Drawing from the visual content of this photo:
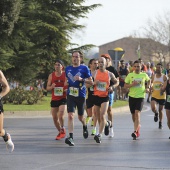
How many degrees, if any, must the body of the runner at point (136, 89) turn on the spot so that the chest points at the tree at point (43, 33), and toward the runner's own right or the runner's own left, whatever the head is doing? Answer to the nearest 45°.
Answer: approximately 180°

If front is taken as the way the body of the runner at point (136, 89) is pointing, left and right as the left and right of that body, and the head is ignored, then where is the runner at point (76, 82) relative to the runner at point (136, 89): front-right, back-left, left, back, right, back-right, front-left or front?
front-right

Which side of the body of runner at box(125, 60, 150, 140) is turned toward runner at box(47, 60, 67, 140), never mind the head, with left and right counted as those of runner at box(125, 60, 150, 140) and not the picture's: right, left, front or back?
right

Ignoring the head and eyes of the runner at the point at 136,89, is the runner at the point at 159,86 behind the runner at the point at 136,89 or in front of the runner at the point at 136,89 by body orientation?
behind

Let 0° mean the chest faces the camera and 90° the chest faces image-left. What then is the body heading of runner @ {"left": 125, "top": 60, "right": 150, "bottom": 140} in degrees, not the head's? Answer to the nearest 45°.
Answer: approximately 0°

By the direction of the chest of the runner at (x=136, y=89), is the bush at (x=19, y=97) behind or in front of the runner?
behind

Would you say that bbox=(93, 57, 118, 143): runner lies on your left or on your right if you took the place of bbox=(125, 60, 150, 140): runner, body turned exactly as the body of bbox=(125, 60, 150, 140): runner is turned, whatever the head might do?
on your right

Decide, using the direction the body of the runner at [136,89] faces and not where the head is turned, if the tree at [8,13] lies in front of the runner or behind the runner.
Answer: behind

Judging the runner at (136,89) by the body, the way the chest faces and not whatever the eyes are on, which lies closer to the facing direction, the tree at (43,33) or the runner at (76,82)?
the runner
